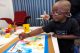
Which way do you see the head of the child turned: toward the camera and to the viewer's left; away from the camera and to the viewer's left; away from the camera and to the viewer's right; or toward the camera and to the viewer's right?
toward the camera and to the viewer's left

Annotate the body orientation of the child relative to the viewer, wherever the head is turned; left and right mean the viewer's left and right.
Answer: facing the viewer and to the left of the viewer
